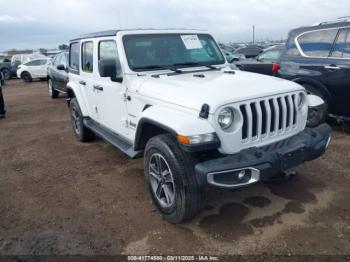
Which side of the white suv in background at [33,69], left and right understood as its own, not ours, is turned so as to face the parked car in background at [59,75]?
left

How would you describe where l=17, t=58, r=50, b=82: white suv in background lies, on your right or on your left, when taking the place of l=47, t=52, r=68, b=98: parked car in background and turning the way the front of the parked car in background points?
on your right

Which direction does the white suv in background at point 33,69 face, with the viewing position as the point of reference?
facing to the left of the viewer

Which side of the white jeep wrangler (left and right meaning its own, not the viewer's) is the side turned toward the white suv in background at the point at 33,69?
back

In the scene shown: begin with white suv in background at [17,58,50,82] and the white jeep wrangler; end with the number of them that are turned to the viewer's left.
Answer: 1

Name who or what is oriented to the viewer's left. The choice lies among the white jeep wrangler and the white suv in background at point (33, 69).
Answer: the white suv in background

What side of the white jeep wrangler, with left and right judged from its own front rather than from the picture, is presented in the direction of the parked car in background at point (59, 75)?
back

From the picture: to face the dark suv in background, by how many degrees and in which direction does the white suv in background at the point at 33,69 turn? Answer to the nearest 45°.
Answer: approximately 90° to its left
